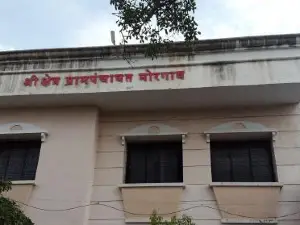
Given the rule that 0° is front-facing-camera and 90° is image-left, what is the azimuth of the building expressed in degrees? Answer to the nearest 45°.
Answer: approximately 0°

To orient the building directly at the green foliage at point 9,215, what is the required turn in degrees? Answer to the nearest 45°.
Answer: approximately 45° to its right
